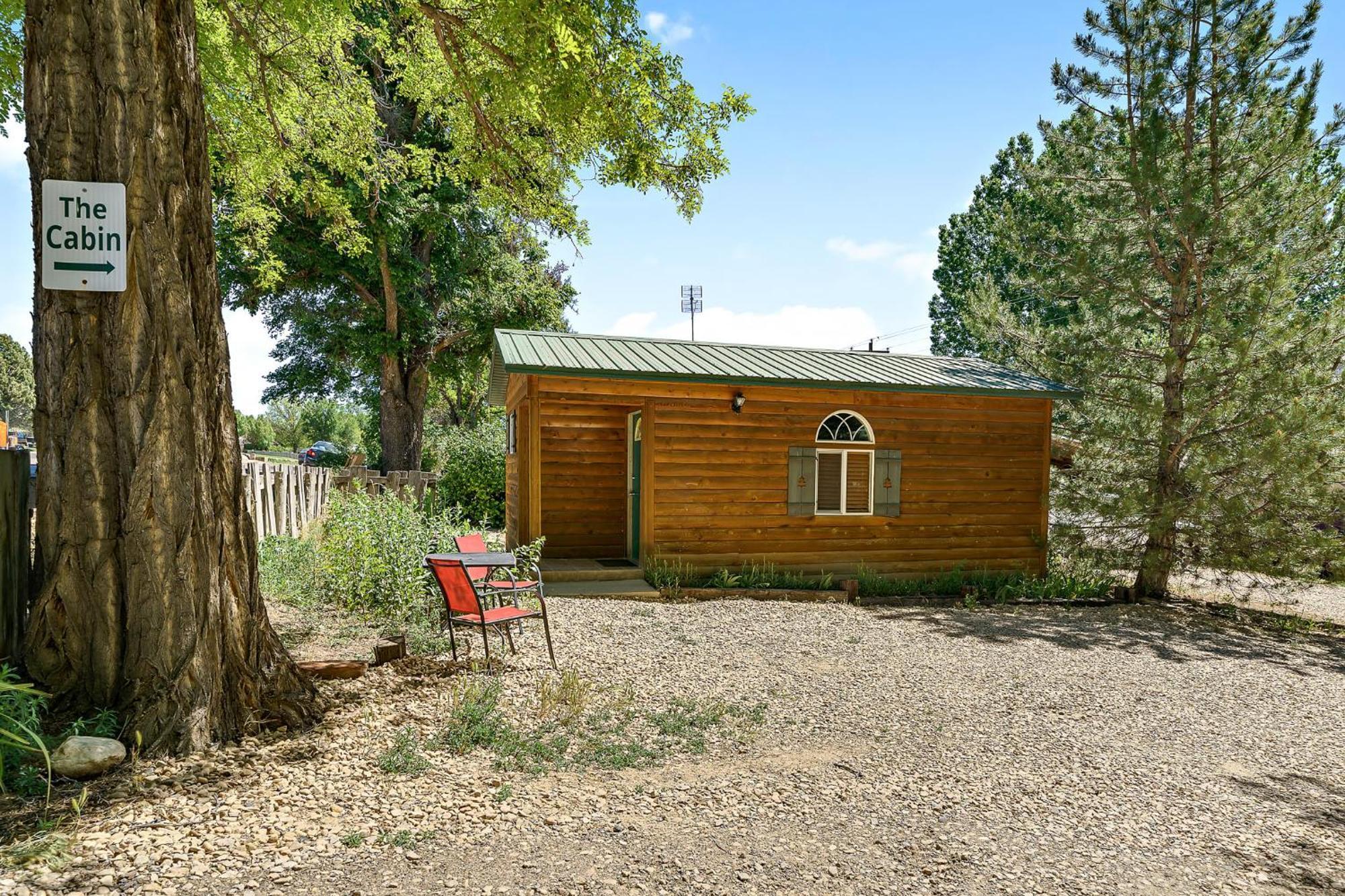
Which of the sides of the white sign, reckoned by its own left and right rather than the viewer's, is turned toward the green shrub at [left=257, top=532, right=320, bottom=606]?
back

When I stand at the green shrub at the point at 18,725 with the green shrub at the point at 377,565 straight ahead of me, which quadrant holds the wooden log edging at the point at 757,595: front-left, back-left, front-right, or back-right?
front-right

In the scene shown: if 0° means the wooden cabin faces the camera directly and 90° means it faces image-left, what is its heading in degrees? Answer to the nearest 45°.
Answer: approximately 0°

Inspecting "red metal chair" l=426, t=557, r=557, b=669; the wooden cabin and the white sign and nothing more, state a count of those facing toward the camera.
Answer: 2

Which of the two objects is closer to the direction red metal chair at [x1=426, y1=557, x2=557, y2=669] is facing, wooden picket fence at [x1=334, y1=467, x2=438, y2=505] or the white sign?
the wooden picket fence

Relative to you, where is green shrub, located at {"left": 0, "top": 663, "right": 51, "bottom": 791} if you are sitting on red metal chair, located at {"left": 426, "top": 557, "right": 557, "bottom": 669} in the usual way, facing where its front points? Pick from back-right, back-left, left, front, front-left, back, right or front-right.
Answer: back

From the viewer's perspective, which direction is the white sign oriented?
toward the camera

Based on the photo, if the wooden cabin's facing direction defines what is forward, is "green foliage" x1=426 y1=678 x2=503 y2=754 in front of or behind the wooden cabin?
in front

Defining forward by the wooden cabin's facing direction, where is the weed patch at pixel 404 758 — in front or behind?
in front

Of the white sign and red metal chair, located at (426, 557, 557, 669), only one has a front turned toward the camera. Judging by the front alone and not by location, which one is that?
the white sign

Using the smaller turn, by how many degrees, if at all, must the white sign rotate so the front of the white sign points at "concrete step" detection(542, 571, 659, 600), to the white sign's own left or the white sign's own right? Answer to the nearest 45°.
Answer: approximately 135° to the white sign's own left

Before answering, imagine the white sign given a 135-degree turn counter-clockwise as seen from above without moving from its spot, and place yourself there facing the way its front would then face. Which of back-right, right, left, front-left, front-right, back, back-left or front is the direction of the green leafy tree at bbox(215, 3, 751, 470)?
front

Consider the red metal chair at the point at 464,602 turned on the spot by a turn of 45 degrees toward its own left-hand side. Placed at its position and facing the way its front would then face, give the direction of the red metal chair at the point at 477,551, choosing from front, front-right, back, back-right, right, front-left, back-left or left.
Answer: front

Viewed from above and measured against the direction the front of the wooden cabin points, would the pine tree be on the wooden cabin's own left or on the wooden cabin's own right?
on the wooden cabin's own left

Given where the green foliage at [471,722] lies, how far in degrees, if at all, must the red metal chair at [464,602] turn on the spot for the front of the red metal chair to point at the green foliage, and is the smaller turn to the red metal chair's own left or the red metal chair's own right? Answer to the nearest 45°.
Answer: approximately 135° to the red metal chair's own right

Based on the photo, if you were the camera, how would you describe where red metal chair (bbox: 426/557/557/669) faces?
facing away from the viewer and to the right of the viewer

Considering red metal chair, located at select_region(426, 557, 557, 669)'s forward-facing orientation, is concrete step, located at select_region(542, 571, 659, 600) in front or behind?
in front

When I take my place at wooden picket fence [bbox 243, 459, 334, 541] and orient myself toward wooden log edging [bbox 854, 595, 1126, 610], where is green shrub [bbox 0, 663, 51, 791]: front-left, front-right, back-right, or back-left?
front-right
